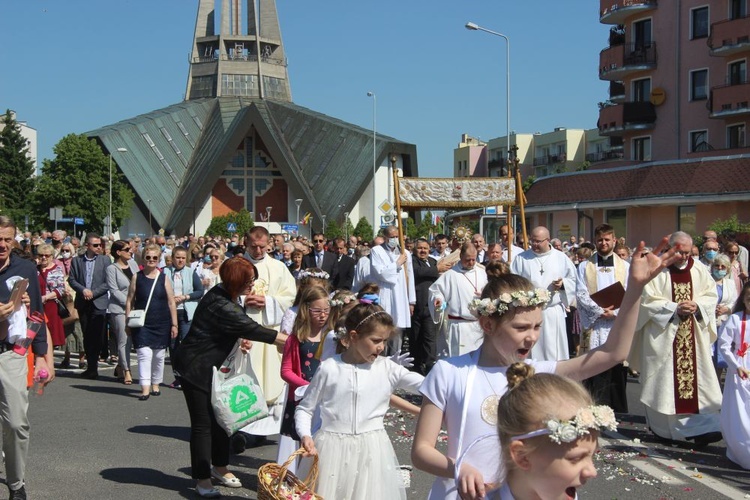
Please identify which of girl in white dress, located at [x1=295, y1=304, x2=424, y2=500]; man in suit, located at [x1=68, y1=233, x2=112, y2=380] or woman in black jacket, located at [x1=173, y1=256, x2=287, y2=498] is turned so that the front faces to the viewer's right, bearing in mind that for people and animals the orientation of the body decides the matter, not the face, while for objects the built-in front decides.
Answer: the woman in black jacket

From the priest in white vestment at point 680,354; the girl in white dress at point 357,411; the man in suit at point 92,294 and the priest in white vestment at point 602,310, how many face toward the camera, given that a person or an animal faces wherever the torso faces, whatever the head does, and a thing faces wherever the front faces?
4

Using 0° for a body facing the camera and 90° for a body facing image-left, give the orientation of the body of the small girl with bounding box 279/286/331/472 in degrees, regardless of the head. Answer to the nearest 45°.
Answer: approximately 315°

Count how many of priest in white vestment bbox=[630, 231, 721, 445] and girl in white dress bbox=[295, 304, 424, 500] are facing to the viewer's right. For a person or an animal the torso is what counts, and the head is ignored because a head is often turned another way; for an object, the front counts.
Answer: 0

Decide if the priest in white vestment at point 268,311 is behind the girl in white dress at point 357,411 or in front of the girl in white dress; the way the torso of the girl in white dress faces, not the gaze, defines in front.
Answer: behind

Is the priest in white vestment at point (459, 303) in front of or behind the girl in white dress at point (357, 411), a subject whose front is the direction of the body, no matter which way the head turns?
behind

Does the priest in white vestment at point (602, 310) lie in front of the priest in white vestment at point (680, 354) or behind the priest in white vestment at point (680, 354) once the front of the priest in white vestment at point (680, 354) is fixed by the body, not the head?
behind

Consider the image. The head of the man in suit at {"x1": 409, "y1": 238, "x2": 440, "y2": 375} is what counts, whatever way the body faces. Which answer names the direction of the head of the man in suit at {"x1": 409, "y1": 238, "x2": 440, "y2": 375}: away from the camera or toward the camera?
toward the camera

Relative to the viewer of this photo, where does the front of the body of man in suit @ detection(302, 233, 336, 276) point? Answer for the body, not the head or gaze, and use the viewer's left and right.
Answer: facing the viewer

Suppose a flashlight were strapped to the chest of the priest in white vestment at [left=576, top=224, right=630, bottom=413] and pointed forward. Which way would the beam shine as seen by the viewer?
toward the camera

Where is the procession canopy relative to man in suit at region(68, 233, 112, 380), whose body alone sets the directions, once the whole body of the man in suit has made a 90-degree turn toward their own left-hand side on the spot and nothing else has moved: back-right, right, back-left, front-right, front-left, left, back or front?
front

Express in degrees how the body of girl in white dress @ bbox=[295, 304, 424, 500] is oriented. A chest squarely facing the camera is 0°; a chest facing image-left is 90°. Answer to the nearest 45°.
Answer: approximately 0°

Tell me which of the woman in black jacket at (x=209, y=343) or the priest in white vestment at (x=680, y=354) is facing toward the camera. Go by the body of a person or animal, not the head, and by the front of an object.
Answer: the priest in white vestment

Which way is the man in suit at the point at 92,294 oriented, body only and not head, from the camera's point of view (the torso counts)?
toward the camera

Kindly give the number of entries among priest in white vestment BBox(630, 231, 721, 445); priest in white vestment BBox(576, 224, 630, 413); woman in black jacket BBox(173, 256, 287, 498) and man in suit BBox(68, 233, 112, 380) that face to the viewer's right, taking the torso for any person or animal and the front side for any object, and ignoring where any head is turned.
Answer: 1
